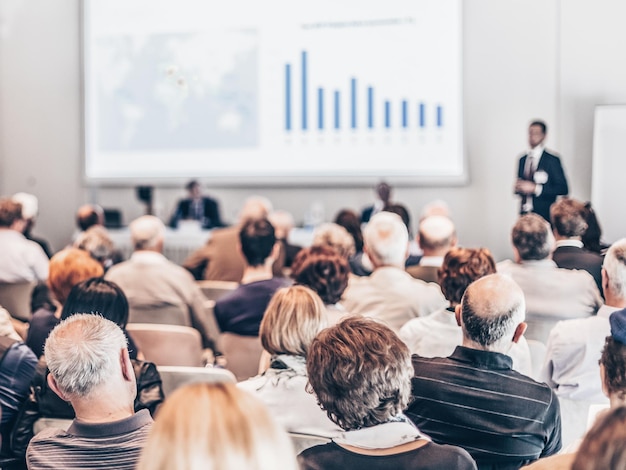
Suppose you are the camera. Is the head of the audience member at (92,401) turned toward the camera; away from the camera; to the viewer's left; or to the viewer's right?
away from the camera

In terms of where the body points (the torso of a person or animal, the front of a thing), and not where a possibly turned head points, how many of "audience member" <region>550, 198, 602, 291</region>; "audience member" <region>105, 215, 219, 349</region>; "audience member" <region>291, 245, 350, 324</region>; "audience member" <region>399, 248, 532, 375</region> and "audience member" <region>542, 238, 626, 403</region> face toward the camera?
0

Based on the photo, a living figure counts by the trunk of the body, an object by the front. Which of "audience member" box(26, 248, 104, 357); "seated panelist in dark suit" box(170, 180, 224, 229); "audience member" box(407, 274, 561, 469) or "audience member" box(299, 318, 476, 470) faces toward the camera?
"seated panelist in dark suit" box(170, 180, 224, 229)

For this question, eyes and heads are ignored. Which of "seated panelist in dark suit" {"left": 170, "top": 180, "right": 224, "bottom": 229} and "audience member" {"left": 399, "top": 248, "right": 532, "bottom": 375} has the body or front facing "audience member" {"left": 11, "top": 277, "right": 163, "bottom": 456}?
"seated panelist in dark suit" {"left": 170, "top": 180, "right": 224, "bottom": 229}

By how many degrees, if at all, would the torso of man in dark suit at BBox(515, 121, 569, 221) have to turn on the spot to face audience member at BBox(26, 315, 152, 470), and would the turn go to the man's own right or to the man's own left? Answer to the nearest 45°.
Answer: approximately 45° to the man's own left

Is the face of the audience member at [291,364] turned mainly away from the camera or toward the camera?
away from the camera

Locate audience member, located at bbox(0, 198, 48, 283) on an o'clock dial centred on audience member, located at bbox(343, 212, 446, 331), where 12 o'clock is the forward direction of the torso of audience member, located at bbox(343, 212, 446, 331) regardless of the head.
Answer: audience member, located at bbox(0, 198, 48, 283) is roughly at 10 o'clock from audience member, located at bbox(343, 212, 446, 331).

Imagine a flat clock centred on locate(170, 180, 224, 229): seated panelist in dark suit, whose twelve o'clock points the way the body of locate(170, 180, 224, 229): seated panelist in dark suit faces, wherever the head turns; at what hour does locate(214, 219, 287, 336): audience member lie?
locate(214, 219, 287, 336): audience member is roughly at 12 o'clock from locate(170, 180, 224, 229): seated panelist in dark suit.

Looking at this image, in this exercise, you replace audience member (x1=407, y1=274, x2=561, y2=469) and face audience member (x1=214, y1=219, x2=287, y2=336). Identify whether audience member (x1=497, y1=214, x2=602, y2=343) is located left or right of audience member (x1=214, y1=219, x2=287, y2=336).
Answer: right

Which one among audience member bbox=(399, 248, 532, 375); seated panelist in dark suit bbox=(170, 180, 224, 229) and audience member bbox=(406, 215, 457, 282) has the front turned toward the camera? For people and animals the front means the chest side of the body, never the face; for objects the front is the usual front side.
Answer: seated panelist in dark suit bbox=(170, 180, 224, 229)

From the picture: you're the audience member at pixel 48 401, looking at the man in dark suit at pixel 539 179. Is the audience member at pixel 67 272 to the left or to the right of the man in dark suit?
left

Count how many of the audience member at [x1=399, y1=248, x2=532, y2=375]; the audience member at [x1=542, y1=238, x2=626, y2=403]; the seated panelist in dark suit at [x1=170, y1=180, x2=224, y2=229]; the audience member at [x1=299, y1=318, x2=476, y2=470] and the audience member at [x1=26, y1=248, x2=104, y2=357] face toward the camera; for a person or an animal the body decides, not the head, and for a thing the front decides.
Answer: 1

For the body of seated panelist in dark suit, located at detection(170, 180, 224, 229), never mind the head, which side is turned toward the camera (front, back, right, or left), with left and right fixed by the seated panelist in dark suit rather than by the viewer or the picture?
front

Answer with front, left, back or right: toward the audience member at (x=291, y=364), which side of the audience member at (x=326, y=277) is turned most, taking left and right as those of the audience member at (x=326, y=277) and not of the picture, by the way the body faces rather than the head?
back

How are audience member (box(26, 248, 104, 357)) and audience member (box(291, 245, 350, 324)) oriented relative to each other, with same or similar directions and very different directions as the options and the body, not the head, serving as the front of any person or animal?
same or similar directions

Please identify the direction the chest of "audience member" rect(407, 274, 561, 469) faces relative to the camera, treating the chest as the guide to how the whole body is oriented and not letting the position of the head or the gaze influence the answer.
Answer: away from the camera

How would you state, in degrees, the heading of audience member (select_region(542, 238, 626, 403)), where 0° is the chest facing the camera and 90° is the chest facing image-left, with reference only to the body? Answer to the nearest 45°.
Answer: approximately 180°

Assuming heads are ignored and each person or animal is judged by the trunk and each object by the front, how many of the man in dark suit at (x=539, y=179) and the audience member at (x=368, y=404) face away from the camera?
1

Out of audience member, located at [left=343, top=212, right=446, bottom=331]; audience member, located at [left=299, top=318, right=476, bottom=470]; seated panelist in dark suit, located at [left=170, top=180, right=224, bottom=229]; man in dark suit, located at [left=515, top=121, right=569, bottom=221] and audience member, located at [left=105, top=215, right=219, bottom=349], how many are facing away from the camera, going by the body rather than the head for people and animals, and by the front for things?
3

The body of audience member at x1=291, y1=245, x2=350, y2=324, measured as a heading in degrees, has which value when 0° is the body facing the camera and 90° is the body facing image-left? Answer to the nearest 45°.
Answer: approximately 180°
